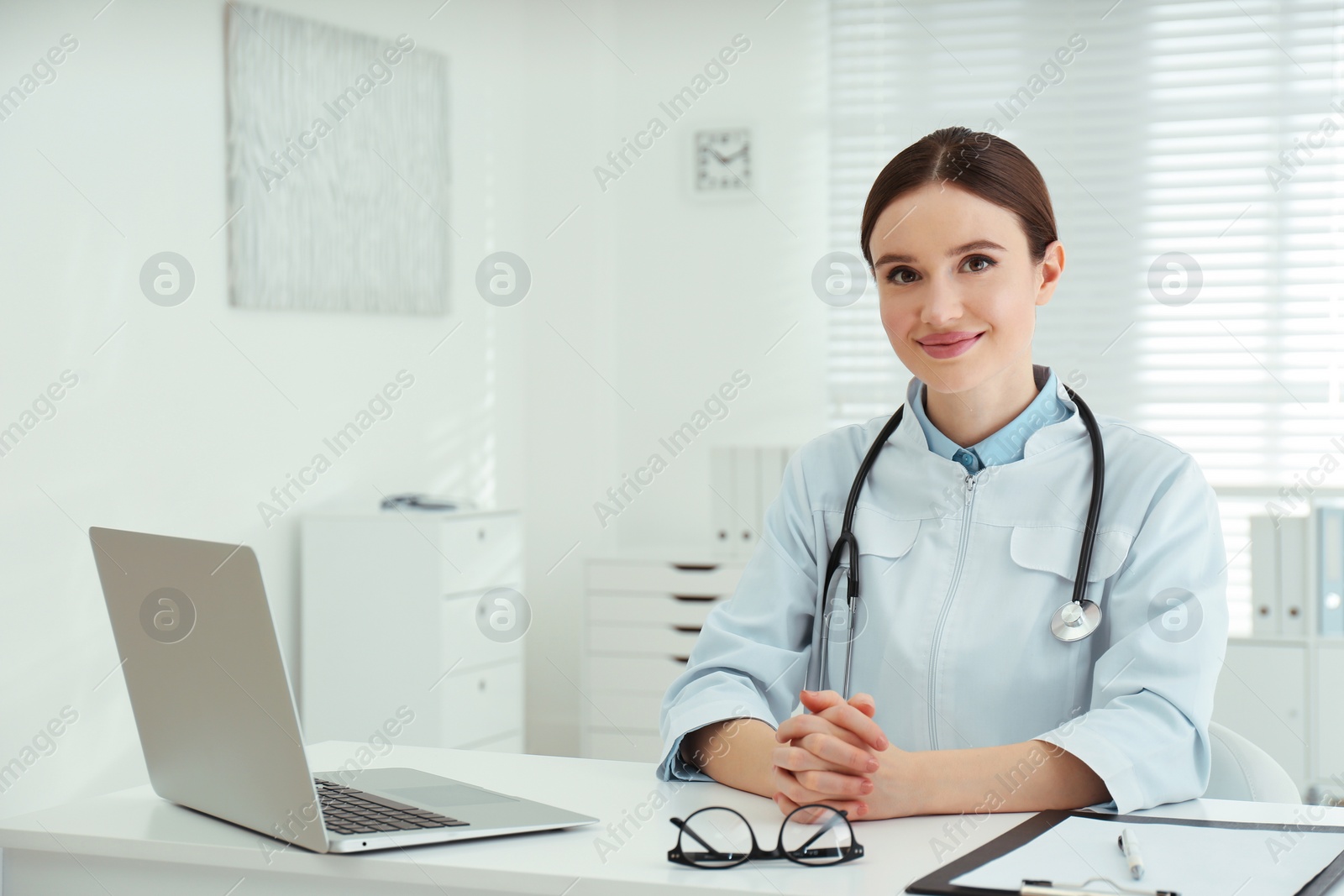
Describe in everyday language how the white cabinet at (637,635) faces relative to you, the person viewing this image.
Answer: facing the viewer

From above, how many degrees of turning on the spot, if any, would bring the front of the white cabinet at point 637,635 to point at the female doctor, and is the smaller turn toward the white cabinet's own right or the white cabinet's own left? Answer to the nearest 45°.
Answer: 0° — it already faces them

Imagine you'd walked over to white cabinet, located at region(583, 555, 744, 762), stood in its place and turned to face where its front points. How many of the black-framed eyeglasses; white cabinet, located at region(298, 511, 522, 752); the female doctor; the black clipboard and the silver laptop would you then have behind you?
0

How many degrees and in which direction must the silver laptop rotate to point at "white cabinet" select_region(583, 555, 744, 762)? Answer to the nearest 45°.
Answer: approximately 45° to its left

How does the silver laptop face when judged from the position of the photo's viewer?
facing away from the viewer and to the right of the viewer

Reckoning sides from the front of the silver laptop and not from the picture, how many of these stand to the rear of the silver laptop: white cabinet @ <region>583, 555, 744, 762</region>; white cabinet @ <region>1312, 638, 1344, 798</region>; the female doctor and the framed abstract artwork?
0

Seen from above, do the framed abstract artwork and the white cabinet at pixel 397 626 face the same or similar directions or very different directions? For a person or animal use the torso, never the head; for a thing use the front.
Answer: same or similar directions

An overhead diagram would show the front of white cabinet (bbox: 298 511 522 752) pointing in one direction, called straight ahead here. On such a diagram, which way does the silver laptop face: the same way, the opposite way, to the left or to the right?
to the left

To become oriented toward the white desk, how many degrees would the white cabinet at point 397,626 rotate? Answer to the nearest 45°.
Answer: approximately 45° to its right

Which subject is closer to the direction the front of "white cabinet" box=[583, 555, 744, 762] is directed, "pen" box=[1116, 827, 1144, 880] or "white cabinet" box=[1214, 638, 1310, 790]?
the pen

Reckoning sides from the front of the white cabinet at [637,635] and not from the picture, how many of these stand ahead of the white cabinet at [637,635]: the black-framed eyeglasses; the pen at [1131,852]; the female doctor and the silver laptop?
4

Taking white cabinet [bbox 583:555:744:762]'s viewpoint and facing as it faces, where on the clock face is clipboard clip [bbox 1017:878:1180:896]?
The clipboard clip is roughly at 12 o'clock from the white cabinet.

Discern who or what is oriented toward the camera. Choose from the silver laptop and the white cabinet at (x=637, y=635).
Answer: the white cabinet

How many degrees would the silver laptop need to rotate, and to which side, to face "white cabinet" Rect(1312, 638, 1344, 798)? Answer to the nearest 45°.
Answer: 0° — it already faces it

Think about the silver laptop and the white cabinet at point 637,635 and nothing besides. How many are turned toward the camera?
1

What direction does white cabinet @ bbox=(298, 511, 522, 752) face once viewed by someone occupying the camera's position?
facing the viewer and to the right of the viewer
